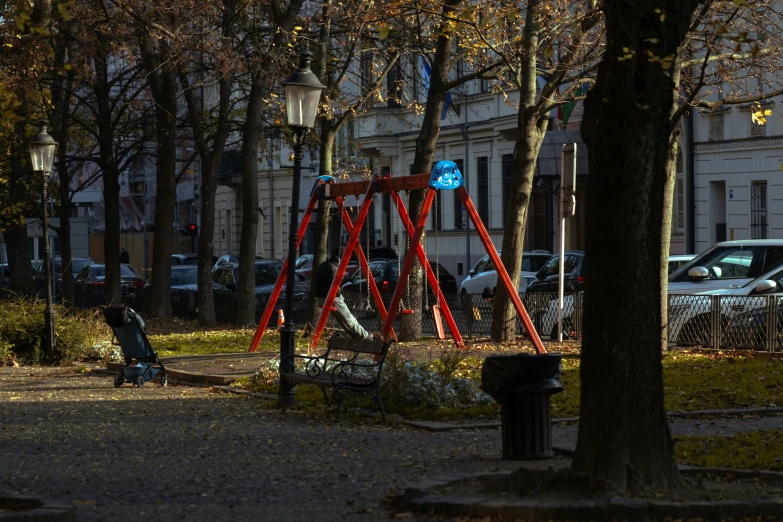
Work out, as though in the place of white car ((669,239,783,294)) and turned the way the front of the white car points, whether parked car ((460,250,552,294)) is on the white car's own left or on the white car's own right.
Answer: on the white car's own right

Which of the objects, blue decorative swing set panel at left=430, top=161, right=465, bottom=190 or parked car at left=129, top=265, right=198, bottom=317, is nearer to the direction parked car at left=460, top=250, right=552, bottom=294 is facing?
the parked car

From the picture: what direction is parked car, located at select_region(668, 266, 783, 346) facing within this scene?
to the viewer's left

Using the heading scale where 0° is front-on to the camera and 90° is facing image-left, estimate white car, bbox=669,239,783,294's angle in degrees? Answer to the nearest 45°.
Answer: approximately 90°

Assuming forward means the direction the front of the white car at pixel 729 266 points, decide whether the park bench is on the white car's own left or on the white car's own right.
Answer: on the white car's own left

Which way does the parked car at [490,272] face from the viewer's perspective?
to the viewer's left

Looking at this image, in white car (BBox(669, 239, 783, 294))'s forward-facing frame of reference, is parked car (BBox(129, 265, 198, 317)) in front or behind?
in front

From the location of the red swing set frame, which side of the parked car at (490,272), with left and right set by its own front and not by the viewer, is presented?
left
